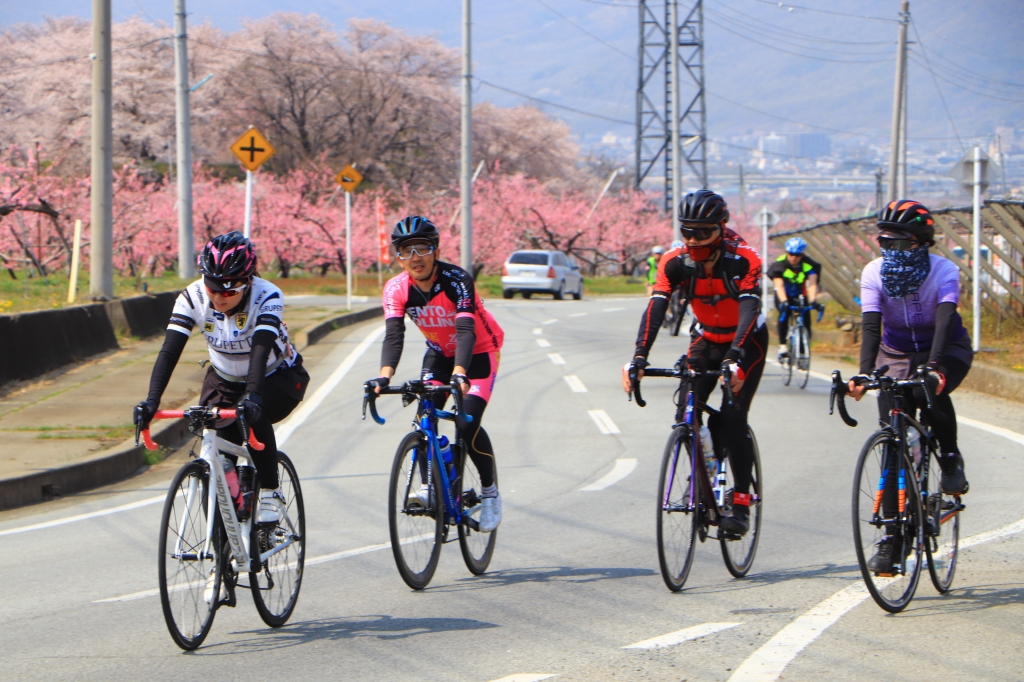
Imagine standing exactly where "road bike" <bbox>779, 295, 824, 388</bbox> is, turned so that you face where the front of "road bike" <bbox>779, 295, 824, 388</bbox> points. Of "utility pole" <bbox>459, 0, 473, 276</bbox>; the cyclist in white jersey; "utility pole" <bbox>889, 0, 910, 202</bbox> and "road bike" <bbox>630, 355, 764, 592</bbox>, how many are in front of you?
2

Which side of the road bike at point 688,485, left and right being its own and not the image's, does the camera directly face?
front

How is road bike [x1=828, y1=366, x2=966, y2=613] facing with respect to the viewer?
toward the camera

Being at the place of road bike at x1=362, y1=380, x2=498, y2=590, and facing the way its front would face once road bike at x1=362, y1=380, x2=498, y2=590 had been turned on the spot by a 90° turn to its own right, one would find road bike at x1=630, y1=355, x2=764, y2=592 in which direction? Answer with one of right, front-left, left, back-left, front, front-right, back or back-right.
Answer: back

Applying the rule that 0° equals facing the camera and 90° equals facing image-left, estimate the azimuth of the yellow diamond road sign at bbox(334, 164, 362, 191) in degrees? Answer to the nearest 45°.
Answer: approximately 0°

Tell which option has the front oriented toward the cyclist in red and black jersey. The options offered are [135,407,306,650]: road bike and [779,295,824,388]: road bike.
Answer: [779,295,824,388]: road bike

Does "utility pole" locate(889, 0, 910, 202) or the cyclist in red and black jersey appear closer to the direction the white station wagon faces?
the utility pole

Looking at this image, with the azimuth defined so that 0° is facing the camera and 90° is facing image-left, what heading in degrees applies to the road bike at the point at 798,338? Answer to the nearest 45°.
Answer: approximately 0°

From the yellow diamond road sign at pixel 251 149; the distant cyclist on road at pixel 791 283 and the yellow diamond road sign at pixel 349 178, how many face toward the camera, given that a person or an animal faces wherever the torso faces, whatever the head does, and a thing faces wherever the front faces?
3

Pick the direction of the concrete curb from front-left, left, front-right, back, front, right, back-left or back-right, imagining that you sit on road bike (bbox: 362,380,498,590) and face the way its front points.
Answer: back-right

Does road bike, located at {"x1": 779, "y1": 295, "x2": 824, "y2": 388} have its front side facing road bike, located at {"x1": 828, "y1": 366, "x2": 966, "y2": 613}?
yes
